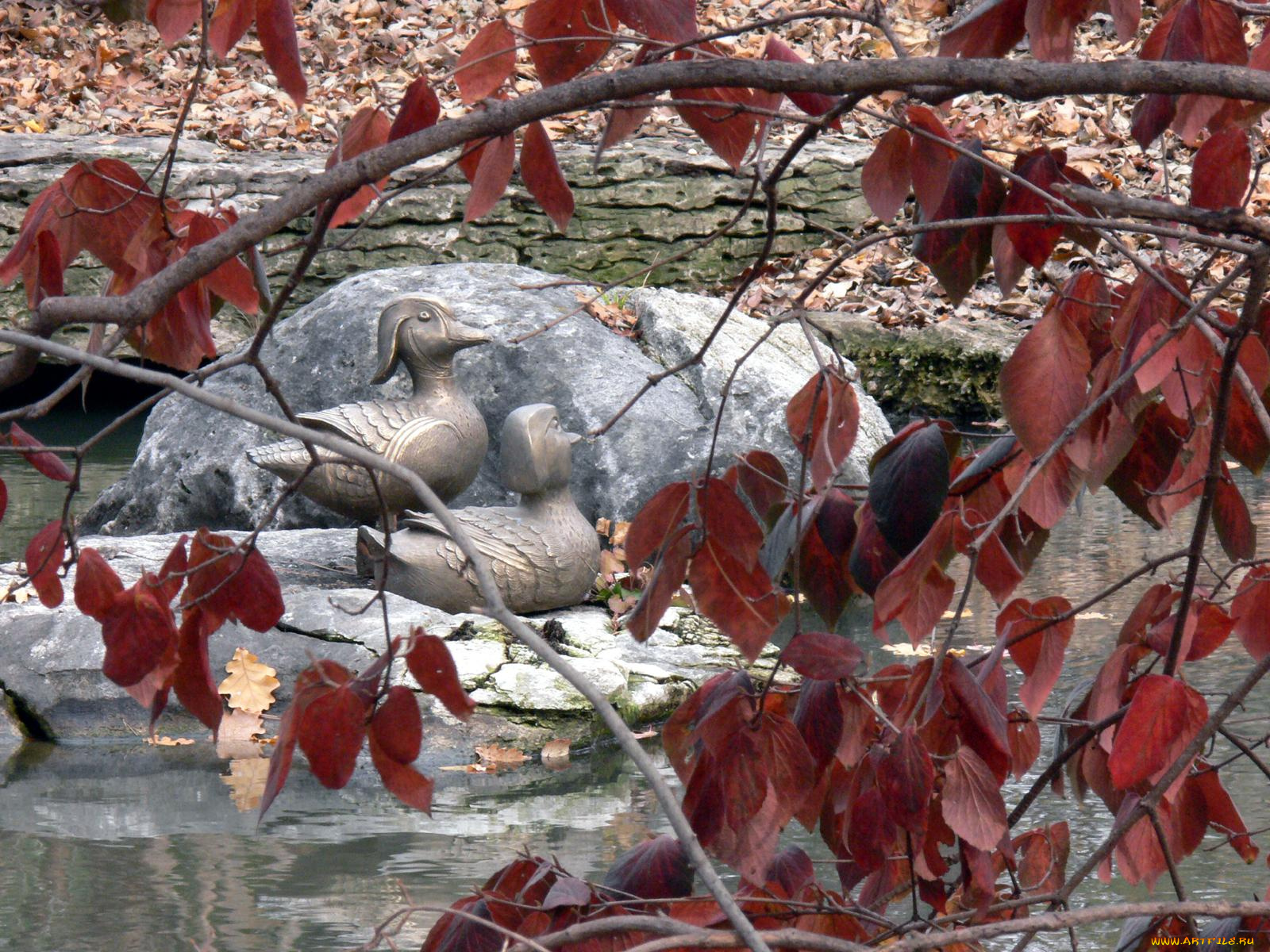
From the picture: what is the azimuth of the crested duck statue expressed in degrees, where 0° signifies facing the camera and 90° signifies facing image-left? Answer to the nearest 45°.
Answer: approximately 270°

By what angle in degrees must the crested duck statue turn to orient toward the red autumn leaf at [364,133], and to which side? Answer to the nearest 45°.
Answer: approximately 90° to its right

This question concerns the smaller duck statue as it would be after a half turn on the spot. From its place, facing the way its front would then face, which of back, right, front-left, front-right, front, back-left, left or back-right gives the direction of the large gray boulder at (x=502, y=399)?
right

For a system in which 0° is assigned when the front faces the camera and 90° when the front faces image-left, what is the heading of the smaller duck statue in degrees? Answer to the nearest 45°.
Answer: approximately 270°

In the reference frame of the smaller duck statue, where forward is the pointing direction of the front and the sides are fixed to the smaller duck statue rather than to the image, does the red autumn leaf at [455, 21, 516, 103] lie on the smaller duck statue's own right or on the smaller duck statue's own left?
on the smaller duck statue's own right

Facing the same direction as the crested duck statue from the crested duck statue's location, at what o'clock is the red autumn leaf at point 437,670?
The red autumn leaf is roughly at 3 o'clock from the crested duck statue.

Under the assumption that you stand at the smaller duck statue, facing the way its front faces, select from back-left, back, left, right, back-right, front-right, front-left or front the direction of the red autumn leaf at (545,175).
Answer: right

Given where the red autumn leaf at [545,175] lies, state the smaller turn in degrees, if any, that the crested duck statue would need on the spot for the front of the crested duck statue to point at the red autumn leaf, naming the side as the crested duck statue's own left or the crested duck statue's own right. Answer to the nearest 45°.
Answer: approximately 90° to the crested duck statue's own right

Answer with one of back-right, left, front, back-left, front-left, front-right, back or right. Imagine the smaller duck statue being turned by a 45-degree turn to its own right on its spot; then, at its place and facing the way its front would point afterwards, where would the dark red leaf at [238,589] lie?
front-right

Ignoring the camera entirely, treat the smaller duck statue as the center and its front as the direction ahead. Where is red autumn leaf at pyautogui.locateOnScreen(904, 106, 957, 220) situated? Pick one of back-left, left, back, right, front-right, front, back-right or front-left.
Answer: right
